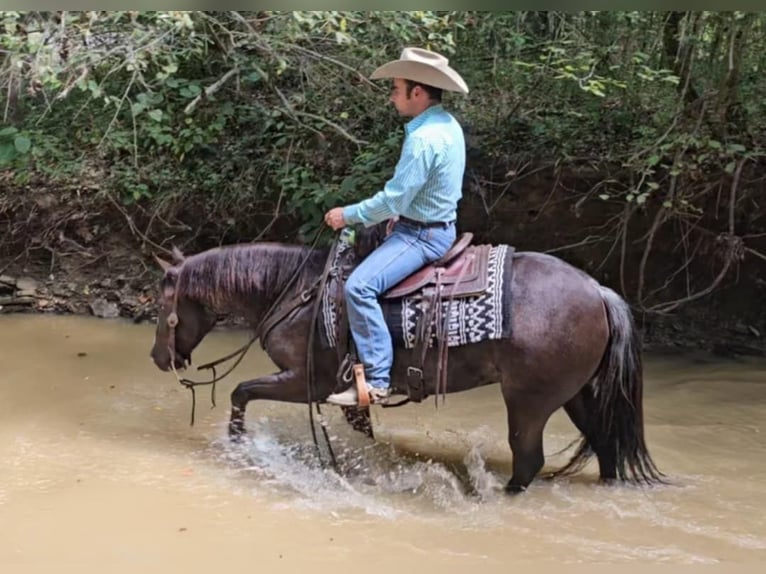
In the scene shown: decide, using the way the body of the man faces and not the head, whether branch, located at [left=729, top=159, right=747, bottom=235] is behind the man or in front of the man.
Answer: behind

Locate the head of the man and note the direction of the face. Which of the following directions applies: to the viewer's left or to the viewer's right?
to the viewer's left

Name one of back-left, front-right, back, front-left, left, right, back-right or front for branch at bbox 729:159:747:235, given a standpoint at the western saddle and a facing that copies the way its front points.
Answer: back-right

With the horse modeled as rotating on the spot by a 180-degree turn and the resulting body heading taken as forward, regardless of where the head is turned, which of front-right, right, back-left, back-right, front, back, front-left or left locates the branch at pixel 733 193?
front-left

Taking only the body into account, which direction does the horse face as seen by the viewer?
to the viewer's left

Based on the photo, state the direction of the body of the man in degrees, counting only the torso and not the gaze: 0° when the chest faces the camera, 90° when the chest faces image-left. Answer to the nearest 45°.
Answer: approximately 90°

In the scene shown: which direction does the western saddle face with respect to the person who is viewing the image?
facing to the left of the viewer
